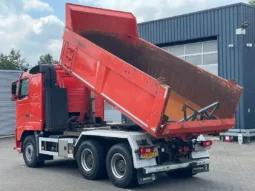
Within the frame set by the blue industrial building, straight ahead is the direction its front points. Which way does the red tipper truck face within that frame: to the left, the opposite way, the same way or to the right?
to the right

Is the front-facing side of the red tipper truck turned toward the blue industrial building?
no

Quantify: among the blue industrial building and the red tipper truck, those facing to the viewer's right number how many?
0

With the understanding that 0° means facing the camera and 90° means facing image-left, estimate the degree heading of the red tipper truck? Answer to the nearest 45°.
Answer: approximately 135°

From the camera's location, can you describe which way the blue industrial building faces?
facing the viewer and to the left of the viewer

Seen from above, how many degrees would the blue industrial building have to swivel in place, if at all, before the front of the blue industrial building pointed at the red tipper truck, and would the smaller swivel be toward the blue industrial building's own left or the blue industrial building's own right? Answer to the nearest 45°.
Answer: approximately 45° to the blue industrial building's own left
